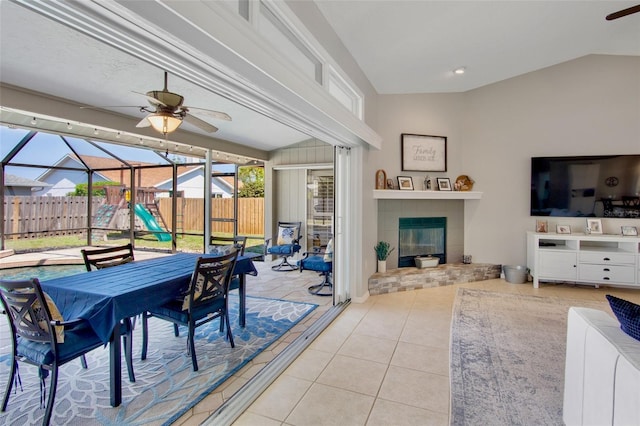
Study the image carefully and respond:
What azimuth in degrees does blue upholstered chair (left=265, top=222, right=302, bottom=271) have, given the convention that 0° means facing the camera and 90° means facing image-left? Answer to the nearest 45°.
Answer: approximately 45°

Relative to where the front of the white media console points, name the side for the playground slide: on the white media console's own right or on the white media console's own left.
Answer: on the white media console's own right

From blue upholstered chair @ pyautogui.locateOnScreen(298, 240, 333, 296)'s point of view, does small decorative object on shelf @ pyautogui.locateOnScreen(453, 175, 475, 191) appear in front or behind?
behind

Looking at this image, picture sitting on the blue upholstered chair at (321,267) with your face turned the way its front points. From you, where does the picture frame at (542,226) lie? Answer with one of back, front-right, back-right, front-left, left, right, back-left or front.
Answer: back

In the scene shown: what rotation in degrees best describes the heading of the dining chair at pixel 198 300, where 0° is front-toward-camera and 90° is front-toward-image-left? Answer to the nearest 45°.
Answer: approximately 135°

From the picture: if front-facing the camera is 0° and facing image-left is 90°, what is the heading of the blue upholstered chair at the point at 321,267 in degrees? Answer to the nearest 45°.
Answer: approximately 90°

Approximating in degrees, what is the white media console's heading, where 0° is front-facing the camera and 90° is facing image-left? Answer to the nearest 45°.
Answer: approximately 0°

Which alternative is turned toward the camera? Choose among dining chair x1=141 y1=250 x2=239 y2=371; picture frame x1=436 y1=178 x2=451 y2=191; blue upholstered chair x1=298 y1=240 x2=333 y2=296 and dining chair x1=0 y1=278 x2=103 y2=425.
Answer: the picture frame

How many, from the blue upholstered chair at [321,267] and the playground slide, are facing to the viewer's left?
1
